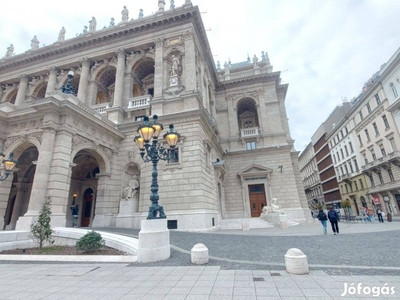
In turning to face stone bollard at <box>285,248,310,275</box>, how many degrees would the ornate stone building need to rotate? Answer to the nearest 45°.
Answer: approximately 45° to its left

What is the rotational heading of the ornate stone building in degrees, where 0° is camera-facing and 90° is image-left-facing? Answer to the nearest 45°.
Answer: approximately 45°

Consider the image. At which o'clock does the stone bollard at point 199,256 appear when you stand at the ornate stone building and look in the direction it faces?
The stone bollard is roughly at 10 o'clock from the ornate stone building.

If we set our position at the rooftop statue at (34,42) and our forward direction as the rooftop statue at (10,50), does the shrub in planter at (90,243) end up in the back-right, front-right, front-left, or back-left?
back-left

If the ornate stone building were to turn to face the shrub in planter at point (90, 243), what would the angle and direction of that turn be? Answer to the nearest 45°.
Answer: approximately 45° to its left
